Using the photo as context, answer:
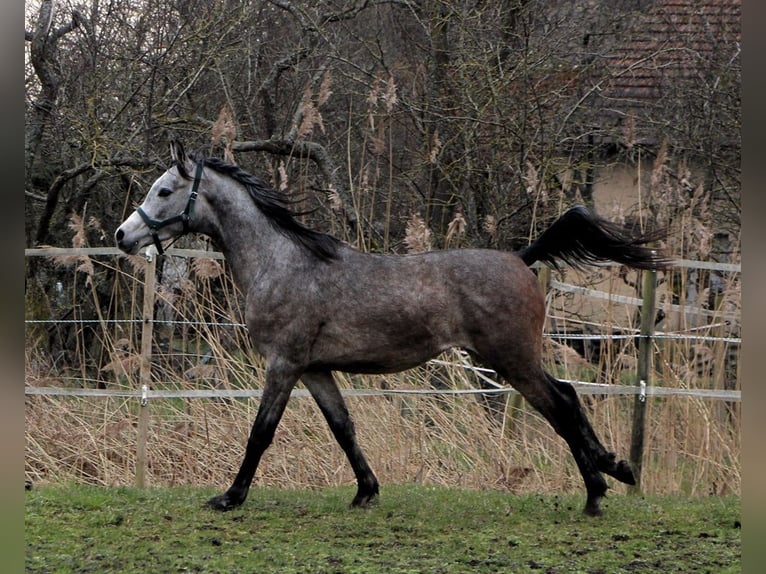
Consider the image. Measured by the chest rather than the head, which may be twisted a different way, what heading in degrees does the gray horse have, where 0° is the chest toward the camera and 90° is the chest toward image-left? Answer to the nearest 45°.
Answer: approximately 90°
